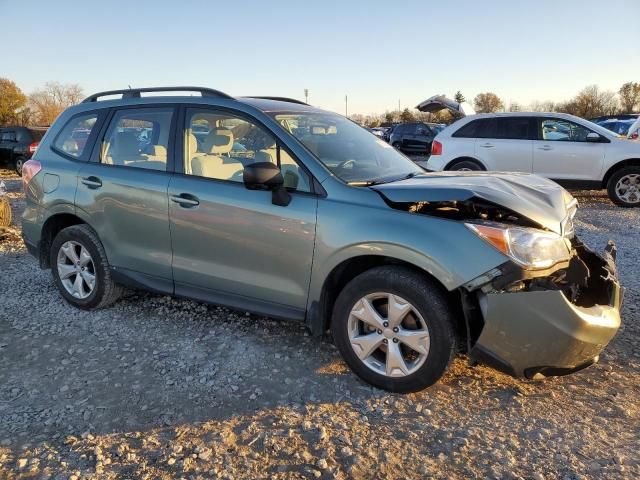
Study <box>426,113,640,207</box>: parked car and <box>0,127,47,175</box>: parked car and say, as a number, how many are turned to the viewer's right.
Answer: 1

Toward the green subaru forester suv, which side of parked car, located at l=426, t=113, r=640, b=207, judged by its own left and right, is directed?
right

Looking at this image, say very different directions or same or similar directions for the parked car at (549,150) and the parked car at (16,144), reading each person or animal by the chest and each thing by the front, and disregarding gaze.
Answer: very different directions

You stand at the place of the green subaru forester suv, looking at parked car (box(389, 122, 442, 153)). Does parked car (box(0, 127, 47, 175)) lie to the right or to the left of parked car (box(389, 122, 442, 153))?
left

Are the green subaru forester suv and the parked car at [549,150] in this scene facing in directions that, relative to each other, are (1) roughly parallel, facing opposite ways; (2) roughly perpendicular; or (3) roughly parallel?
roughly parallel

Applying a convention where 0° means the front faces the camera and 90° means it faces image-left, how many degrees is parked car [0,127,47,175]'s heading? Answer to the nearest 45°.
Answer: approximately 135°

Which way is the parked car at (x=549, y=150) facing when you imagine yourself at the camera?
facing to the right of the viewer

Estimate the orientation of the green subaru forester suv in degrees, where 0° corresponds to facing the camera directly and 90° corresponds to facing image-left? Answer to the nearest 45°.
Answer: approximately 315°

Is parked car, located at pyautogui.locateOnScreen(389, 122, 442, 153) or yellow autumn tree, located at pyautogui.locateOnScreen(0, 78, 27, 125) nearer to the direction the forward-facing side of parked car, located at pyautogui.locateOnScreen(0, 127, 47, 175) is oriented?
the yellow autumn tree

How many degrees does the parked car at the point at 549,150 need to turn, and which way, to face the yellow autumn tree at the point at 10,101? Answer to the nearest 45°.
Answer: approximately 135° to its left

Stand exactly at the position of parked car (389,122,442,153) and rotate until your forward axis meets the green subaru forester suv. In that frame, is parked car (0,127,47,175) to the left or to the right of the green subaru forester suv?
right

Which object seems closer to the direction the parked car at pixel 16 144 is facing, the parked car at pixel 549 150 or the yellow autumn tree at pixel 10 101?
the yellow autumn tree

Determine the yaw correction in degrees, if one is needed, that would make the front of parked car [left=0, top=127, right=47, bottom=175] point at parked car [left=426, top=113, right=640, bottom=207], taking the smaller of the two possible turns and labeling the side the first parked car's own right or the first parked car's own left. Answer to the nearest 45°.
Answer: approximately 180°

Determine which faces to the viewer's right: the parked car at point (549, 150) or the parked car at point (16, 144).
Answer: the parked car at point (549, 150)

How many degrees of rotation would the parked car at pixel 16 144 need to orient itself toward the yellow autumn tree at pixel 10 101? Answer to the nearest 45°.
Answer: approximately 45° to its right
